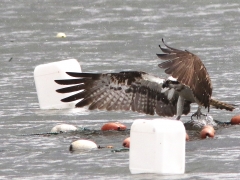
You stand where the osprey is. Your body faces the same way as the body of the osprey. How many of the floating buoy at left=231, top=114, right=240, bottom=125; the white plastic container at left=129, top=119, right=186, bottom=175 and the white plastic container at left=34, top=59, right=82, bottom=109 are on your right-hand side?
1

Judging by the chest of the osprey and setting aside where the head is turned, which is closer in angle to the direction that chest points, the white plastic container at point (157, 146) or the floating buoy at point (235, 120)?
the white plastic container

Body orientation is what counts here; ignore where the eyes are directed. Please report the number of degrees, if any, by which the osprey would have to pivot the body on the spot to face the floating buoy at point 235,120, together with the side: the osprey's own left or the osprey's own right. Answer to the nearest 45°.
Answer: approximately 135° to the osprey's own left

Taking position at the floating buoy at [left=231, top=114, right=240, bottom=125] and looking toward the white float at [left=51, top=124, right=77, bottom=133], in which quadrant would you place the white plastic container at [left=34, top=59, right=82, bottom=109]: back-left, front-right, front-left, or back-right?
front-right

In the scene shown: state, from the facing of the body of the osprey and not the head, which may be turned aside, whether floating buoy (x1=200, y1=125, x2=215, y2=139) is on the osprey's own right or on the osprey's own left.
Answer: on the osprey's own left

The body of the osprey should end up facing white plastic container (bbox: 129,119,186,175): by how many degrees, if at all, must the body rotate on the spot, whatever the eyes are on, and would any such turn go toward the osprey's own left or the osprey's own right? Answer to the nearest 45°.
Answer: approximately 45° to the osprey's own left

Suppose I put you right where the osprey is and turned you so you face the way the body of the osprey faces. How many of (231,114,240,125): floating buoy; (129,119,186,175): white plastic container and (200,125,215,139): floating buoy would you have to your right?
0

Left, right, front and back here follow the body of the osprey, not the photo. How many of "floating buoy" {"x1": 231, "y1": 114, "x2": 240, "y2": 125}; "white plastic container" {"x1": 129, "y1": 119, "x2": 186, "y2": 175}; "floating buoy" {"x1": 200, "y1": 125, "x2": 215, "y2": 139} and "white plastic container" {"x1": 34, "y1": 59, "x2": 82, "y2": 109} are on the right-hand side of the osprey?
1

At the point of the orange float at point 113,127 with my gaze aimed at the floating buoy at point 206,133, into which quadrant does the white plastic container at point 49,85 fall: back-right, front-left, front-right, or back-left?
back-left

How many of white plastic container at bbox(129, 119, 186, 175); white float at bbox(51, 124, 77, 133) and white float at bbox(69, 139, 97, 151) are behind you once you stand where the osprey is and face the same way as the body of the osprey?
0

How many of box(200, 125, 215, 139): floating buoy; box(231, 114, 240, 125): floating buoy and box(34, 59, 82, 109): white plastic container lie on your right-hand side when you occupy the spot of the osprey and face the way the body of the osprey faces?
1

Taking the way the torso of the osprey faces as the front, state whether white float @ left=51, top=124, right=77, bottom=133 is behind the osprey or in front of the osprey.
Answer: in front

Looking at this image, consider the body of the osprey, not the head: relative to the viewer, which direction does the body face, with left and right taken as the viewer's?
facing the viewer and to the left of the viewer

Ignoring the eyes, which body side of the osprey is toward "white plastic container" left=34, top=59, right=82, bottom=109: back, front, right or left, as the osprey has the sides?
right

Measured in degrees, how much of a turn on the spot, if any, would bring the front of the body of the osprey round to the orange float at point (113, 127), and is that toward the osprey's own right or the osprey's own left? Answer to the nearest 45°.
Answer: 0° — it already faces it
